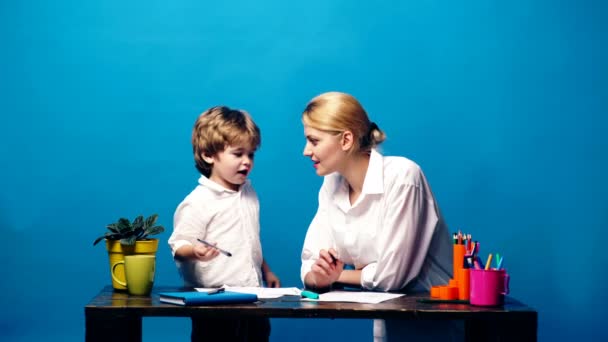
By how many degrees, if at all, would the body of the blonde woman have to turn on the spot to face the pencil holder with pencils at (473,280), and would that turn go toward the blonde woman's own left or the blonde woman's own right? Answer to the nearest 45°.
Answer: approximately 90° to the blonde woman's own left

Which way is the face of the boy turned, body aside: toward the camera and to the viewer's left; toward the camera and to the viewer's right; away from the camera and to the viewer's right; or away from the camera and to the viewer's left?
toward the camera and to the viewer's right

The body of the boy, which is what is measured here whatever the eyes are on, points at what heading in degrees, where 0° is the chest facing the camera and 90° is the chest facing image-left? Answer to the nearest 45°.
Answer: approximately 315°

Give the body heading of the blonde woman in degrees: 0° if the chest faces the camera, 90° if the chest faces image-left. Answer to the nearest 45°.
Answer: approximately 45°

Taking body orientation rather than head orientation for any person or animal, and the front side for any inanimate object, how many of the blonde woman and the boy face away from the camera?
0

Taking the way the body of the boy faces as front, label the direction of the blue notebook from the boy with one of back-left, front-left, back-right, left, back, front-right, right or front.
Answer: front-right

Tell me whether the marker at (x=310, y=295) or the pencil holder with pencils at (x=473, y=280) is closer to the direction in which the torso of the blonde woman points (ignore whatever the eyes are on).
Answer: the marker

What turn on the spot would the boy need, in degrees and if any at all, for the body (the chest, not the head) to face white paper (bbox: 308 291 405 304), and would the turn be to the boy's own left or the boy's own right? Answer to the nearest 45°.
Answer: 0° — they already face it

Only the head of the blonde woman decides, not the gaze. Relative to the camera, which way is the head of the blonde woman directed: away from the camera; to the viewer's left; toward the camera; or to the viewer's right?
to the viewer's left

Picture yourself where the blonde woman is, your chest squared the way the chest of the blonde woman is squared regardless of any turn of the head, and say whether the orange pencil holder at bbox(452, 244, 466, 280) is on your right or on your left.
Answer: on your left
